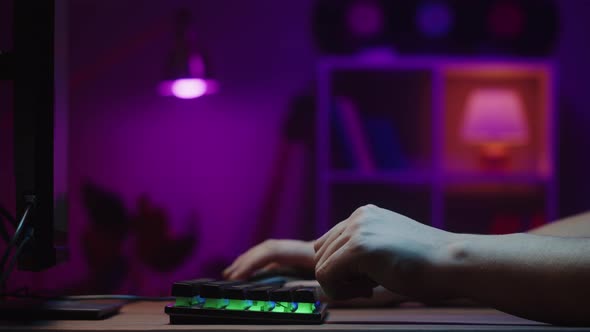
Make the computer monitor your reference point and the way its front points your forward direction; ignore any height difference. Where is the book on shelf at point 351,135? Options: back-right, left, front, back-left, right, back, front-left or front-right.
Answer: front-left

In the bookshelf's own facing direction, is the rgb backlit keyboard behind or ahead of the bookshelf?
ahead

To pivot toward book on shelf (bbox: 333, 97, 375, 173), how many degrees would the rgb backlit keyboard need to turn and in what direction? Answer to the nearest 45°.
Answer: approximately 90° to its left

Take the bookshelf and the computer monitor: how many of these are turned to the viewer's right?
1

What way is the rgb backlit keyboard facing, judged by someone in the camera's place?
facing to the right of the viewer

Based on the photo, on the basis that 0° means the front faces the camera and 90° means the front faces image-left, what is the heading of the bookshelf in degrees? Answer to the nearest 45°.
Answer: approximately 0°

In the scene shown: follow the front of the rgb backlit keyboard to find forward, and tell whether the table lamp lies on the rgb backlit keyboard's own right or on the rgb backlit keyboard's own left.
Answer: on the rgb backlit keyboard's own left

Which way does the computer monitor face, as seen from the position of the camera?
facing to the right of the viewer

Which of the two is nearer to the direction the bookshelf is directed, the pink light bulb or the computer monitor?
the computer monitor

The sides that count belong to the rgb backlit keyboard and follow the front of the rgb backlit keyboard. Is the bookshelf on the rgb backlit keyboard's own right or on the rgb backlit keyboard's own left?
on the rgb backlit keyboard's own left

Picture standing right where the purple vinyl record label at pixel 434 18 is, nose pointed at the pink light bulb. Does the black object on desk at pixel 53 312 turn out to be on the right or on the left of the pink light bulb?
left

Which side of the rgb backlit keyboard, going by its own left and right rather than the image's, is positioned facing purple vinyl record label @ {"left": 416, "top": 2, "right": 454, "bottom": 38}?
left

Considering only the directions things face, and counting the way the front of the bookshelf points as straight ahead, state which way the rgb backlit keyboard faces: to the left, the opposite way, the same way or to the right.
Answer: to the left

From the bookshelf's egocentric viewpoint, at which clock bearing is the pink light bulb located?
The pink light bulb is roughly at 2 o'clock from the bookshelf.
